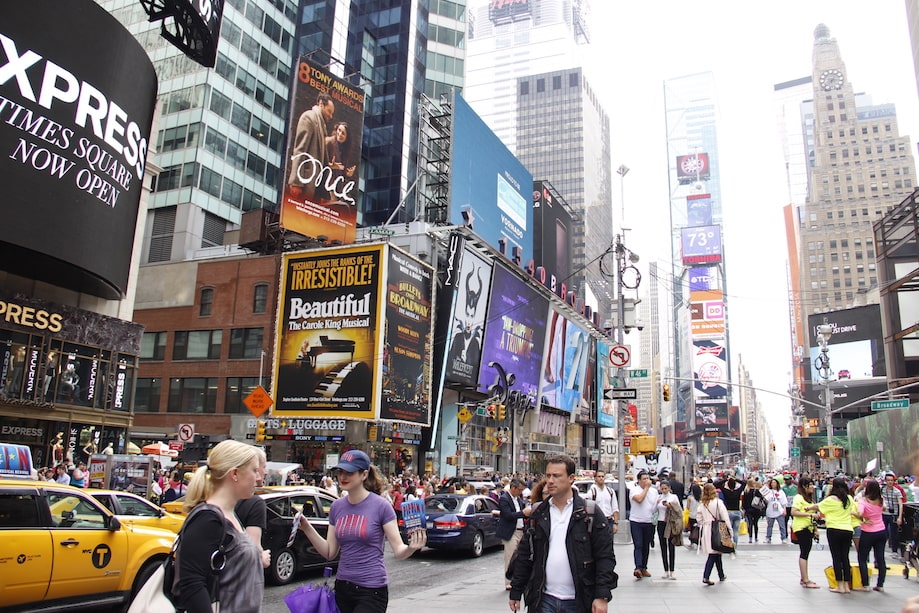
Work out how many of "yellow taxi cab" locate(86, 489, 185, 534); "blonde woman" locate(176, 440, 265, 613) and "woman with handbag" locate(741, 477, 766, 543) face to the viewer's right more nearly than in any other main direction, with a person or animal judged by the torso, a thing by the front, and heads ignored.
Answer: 2

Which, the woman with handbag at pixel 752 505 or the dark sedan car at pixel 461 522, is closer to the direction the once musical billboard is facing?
the woman with handbag

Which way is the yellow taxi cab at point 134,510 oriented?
to the viewer's right

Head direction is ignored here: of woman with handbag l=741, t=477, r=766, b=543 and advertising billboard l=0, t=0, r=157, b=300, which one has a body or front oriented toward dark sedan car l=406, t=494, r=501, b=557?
the advertising billboard

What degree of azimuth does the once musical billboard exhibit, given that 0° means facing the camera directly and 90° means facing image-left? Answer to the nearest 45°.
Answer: approximately 315°

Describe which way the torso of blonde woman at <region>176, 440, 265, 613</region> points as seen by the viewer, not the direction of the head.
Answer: to the viewer's right

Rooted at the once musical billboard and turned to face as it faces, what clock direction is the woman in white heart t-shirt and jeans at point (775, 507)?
The woman in white heart t-shirt and jeans is roughly at 12 o'clock from the once musical billboard.

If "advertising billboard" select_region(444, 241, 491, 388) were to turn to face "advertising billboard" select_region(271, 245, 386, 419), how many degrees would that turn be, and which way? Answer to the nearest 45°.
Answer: approximately 90° to its right
